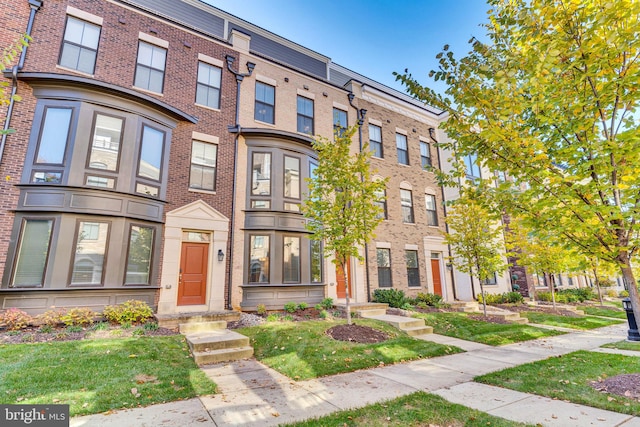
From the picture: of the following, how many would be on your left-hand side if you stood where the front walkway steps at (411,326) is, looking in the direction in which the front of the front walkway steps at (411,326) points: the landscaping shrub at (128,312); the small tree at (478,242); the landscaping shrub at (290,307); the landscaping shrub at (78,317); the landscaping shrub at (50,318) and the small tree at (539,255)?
2

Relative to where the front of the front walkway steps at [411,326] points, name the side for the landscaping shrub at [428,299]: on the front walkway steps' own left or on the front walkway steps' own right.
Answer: on the front walkway steps' own left

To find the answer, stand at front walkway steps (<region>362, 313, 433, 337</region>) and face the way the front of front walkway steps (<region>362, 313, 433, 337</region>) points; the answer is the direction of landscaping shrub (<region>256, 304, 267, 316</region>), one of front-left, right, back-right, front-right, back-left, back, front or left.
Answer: back-right

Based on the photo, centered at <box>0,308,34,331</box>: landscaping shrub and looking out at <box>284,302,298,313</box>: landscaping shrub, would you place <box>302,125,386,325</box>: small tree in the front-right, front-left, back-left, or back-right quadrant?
front-right

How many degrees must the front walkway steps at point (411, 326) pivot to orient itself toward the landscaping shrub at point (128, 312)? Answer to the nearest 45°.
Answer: approximately 90° to its right

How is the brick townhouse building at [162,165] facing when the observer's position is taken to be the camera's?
facing the viewer and to the right of the viewer

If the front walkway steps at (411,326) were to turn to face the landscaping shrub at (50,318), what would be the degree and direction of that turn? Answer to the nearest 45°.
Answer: approximately 90° to its right

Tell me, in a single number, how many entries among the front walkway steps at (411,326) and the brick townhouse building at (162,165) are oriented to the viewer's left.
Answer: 0
